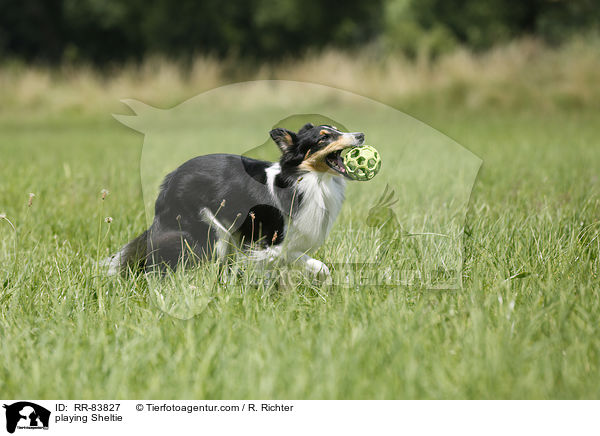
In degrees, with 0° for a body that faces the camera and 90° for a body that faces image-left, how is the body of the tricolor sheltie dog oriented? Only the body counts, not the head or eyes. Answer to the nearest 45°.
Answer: approximately 270°
